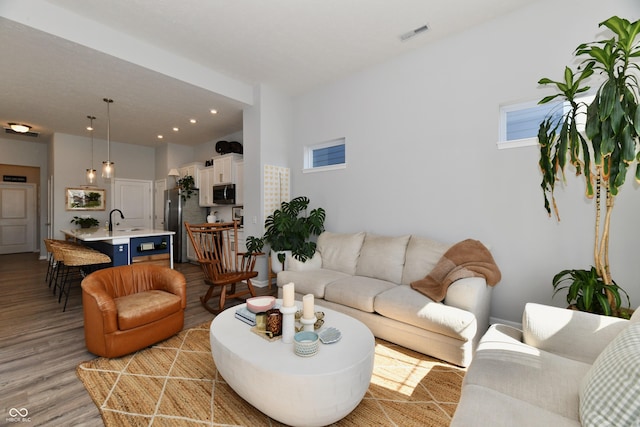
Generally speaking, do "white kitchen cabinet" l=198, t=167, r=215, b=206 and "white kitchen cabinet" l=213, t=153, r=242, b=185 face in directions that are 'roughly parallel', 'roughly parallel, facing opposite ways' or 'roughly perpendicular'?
roughly parallel

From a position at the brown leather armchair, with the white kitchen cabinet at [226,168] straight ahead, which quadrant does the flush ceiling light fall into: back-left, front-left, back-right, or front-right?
front-left

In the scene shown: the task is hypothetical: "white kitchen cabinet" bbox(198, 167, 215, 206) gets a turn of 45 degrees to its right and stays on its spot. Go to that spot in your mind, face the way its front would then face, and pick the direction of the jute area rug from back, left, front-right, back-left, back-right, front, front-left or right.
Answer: left

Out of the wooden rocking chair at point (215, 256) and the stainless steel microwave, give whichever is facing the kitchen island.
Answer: the stainless steel microwave

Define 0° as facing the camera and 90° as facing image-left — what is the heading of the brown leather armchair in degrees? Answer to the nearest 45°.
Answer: approximately 315°

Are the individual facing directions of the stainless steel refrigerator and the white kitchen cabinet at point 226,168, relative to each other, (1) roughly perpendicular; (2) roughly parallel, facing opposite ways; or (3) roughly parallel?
roughly parallel

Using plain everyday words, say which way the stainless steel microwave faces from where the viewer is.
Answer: facing the viewer and to the left of the viewer

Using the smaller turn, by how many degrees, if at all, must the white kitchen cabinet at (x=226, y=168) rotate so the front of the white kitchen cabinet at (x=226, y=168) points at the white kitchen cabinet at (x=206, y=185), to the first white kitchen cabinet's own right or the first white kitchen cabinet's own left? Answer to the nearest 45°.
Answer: approximately 90° to the first white kitchen cabinet's own right

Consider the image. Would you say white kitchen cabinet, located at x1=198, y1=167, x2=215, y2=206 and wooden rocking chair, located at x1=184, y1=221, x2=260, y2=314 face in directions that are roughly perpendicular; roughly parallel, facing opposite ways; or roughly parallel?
roughly perpendicular

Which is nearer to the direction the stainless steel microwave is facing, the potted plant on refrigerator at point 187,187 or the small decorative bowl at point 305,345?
the small decorative bowl

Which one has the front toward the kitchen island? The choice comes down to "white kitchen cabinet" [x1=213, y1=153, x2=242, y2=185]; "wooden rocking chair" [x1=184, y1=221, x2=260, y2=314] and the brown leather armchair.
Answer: the white kitchen cabinet

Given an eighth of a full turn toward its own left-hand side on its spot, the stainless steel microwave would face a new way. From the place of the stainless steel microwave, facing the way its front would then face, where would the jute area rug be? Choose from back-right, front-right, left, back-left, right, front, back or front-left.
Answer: front

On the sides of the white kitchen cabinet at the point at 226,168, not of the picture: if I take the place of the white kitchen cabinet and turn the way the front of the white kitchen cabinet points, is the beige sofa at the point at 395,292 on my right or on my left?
on my left

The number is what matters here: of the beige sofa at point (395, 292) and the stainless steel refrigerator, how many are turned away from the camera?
0

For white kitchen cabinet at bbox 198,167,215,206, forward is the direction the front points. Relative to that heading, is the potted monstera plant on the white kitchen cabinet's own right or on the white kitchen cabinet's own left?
on the white kitchen cabinet's own left

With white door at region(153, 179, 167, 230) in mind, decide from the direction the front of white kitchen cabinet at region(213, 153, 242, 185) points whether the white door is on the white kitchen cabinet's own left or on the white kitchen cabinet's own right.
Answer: on the white kitchen cabinet's own right
